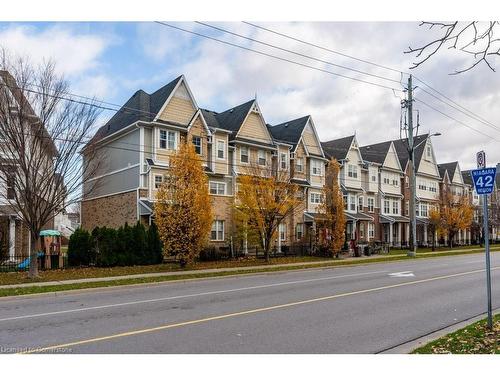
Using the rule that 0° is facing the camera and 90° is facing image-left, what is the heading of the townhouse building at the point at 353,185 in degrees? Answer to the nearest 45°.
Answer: approximately 315°

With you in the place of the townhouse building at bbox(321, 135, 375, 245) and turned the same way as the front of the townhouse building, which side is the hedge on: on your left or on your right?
on your right

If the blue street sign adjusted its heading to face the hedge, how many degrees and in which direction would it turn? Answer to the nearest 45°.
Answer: approximately 135° to its right

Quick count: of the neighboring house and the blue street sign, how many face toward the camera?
2

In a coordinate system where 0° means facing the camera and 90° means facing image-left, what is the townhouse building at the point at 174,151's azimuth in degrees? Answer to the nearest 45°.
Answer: approximately 315°

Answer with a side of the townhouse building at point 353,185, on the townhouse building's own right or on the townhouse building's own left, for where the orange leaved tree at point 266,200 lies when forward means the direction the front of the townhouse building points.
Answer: on the townhouse building's own right

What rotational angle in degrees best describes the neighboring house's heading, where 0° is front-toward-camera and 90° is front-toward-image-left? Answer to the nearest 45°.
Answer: approximately 0°

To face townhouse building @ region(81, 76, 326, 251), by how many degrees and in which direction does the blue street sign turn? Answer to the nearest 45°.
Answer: approximately 135° to its right

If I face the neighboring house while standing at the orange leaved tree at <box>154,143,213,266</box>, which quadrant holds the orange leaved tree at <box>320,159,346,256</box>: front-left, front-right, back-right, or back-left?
back-right

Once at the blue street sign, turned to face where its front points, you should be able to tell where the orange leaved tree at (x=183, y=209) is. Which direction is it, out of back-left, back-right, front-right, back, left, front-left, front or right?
back-right
